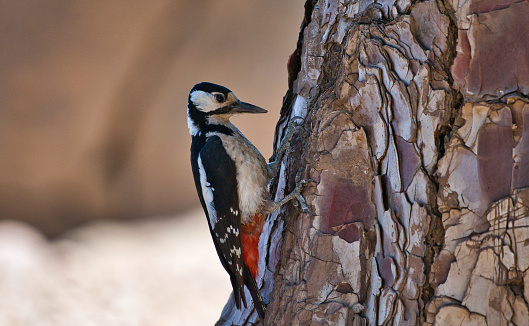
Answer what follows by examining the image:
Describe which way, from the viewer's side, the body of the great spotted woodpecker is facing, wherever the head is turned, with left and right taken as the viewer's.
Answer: facing to the right of the viewer
